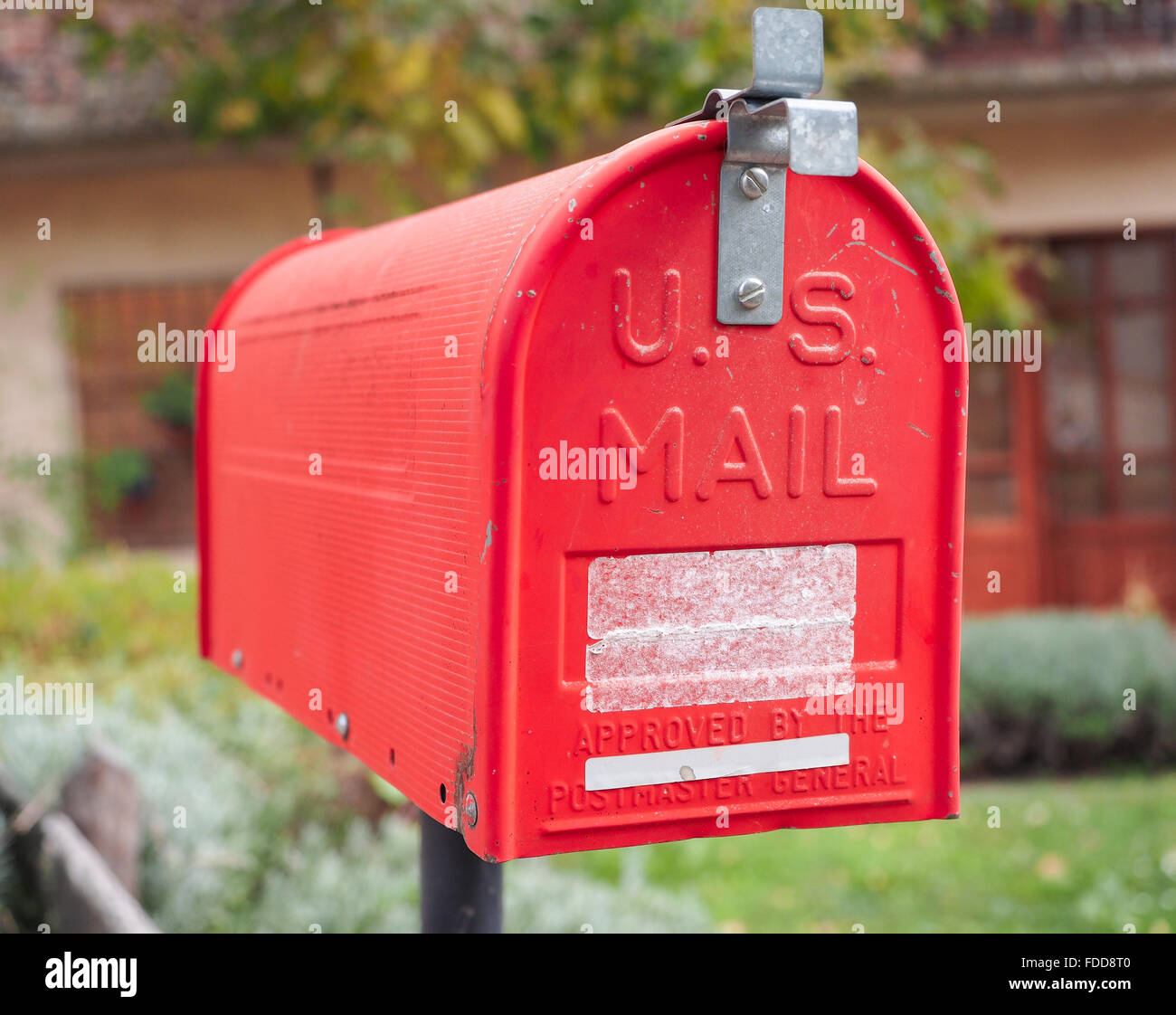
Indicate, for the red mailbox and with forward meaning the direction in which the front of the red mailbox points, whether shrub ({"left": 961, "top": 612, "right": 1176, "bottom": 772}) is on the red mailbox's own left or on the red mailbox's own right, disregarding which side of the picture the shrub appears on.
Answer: on the red mailbox's own left

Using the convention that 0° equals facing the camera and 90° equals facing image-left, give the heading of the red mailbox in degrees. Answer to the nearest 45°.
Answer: approximately 315°
